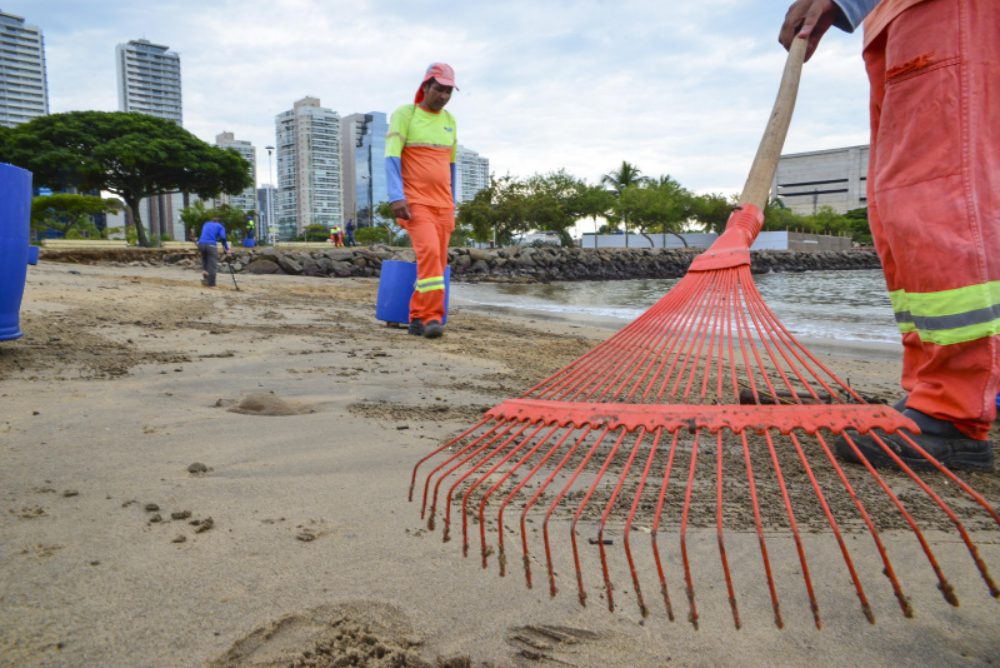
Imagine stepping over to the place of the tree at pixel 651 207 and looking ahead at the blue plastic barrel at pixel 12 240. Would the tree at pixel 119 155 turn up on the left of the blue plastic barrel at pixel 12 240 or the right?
right

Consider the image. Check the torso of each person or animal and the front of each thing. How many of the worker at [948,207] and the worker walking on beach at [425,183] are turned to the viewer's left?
1

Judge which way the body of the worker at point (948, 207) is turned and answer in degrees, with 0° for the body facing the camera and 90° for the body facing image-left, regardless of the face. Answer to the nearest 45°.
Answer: approximately 90°

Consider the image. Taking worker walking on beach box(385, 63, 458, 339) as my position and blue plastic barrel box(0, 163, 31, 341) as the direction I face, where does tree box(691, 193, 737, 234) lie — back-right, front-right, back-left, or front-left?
back-right

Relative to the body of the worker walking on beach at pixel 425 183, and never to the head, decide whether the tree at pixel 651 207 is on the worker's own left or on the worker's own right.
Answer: on the worker's own left

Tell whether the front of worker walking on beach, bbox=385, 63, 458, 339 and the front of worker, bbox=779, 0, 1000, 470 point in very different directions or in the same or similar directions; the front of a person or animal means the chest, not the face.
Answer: very different directions

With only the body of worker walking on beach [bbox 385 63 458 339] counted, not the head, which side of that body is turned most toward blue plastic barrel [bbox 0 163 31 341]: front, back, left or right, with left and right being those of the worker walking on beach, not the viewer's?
right

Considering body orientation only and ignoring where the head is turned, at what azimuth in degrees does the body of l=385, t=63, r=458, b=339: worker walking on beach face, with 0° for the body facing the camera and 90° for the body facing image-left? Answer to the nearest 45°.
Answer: approximately 315°

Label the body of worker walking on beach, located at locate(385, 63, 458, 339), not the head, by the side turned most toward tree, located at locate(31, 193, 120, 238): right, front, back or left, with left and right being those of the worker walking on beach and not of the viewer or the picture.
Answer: back
